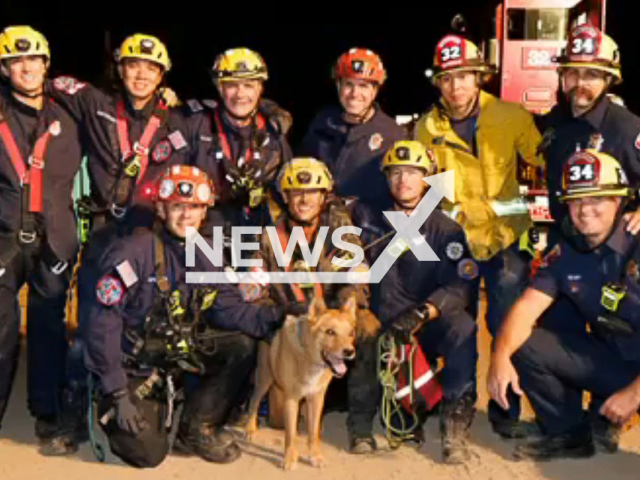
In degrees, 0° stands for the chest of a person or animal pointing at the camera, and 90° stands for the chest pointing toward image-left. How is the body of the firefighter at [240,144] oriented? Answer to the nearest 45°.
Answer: approximately 0°

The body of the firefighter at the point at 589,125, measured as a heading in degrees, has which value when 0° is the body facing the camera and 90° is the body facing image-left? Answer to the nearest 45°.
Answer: approximately 0°

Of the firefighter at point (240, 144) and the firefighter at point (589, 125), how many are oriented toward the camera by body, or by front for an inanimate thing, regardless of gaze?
2

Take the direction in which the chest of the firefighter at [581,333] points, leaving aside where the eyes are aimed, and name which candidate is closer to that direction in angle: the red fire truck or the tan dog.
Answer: the tan dog

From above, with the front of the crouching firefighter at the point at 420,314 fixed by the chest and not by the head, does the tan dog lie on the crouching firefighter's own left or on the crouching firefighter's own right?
on the crouching firefighter's own right

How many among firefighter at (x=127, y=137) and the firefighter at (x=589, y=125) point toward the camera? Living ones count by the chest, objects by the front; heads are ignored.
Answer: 2

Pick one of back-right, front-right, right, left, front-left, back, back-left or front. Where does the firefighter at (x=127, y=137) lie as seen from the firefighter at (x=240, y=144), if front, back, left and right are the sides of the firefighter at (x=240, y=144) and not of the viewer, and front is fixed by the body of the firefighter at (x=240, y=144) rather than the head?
right

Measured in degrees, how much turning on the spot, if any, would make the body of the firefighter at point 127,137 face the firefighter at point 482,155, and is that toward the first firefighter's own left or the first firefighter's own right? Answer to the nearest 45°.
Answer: approximately 90° to the first firefighter's own left

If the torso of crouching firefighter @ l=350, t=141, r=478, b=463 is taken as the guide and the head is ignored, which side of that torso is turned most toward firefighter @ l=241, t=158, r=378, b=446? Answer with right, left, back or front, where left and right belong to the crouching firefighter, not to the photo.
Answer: right
